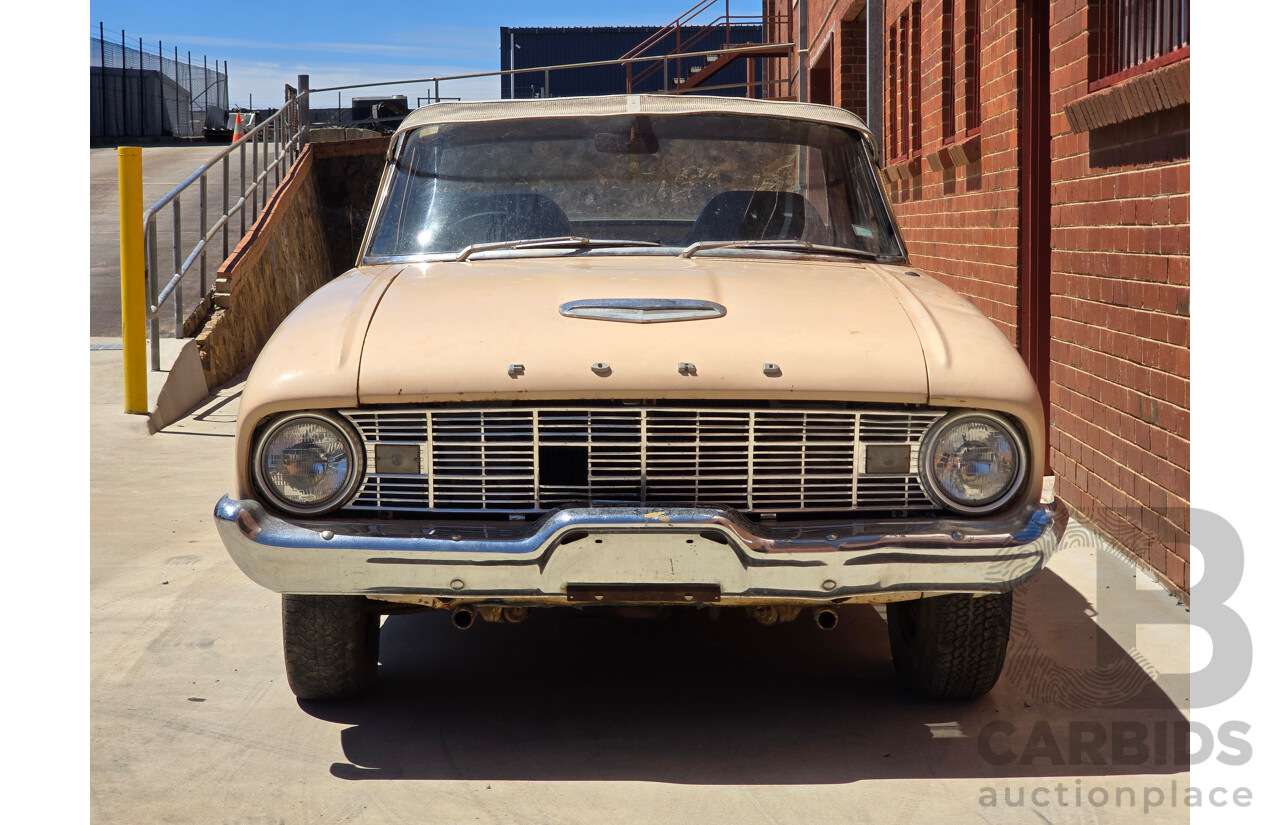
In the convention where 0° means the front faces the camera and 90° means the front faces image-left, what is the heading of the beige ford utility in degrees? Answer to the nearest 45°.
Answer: approximately 0°

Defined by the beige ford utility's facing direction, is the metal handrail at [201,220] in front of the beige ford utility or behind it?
behind

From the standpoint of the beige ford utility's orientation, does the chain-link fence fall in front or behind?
behind

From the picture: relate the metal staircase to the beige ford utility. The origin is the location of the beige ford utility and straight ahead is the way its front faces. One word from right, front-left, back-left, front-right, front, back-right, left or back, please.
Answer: back

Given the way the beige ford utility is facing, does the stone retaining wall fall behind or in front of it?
behind
